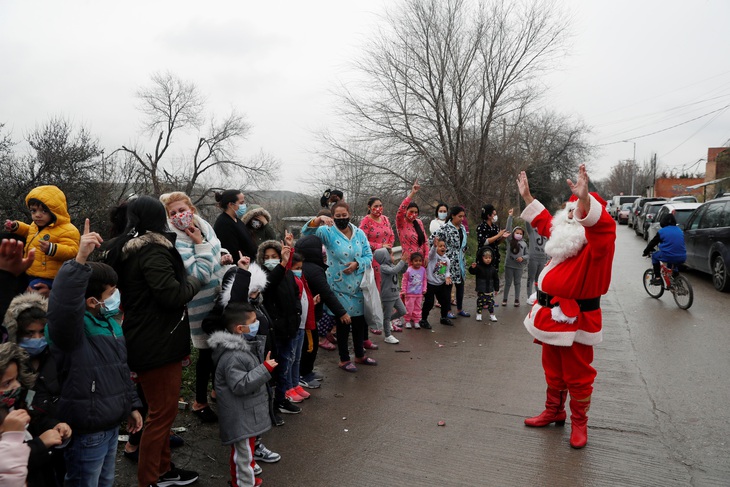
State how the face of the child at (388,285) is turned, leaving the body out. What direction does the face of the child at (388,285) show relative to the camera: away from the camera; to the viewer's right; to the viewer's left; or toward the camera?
to the viewer's right

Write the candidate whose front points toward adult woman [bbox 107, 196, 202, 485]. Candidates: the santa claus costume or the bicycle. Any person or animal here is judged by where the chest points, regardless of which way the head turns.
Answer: the santa claus costume

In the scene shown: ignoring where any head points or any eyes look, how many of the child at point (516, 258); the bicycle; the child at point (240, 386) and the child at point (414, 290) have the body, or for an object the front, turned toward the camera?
2

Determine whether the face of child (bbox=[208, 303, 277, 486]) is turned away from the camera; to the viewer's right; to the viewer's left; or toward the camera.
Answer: to the viewer's right

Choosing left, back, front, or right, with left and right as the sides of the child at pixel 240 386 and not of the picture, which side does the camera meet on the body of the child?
right

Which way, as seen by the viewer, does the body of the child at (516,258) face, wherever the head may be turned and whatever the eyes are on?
toward the camera

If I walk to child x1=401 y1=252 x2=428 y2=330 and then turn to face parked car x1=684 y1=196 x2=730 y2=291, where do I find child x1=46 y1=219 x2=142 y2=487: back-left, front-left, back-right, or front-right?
back-right

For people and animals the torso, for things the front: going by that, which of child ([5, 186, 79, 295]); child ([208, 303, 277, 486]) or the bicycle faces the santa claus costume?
child ([208, 303, 277, 486])

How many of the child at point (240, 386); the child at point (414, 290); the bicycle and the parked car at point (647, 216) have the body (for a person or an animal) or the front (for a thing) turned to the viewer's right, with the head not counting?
1

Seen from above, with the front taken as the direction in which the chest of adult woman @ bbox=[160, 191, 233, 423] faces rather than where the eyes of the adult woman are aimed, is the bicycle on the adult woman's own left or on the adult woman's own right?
on the adult woman's own left

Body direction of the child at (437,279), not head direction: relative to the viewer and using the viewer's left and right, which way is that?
facing the viewer and to the right of the viewer

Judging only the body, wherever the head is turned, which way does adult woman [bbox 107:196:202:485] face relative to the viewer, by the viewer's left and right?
facing away from the viewer and to the right of the viewer

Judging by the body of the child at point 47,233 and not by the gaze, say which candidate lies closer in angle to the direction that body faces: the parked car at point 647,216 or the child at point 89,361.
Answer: the child

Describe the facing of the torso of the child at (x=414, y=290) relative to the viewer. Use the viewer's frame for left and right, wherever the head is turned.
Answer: facing the viewer

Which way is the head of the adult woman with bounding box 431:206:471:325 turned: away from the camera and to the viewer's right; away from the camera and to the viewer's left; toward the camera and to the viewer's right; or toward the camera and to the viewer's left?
toward the camera and to the viewer's right

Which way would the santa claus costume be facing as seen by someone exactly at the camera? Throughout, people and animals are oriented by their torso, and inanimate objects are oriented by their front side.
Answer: facing the viewer and to the left of the viewer

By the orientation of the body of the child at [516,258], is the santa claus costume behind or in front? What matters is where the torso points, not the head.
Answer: in front
